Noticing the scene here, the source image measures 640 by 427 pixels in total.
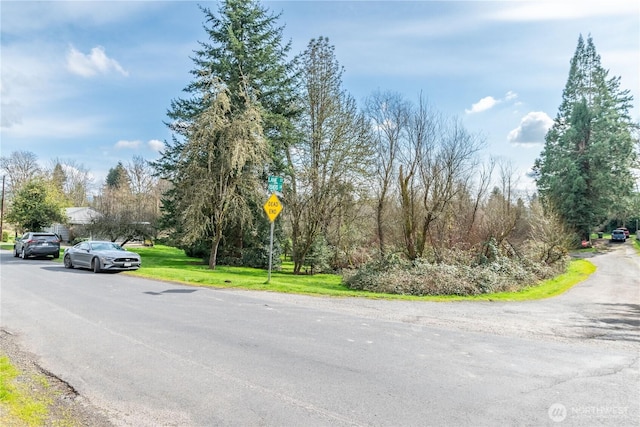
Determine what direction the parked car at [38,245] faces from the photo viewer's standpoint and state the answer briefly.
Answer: facing away from the viewer and to the left of the viewer

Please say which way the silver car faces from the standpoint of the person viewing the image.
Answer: facing the viewer and to the right of the viewer

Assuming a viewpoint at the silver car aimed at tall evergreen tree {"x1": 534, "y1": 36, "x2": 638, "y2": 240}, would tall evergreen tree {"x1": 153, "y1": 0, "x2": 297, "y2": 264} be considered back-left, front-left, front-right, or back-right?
front-left

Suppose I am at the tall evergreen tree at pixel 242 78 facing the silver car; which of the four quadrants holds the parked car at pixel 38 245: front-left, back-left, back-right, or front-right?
front-right

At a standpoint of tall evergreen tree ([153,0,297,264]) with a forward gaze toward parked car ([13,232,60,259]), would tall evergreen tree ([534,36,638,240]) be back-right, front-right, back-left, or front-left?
back-right

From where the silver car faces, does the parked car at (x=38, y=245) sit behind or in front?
behind

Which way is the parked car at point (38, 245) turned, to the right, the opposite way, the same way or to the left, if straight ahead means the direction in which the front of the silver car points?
the opposite way
